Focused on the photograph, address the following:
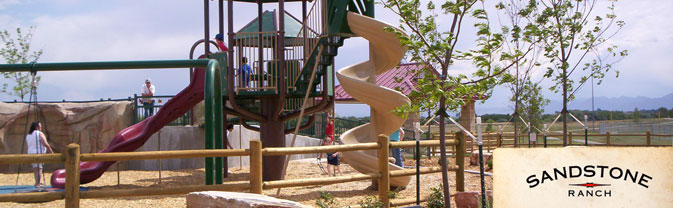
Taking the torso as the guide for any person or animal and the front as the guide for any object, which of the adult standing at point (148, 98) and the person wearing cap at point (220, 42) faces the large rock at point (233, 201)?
the adult standing

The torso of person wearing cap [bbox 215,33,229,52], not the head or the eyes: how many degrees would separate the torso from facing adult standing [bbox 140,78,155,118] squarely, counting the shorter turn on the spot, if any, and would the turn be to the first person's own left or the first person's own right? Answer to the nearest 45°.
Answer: approximately 45° to the first person's own right

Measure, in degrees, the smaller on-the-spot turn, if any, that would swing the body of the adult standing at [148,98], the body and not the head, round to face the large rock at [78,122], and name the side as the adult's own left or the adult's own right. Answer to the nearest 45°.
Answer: approximately 135° to the adult's own right

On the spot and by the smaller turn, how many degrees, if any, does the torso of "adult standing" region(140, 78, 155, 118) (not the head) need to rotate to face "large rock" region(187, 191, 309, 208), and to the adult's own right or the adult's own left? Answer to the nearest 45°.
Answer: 0° — they already face it

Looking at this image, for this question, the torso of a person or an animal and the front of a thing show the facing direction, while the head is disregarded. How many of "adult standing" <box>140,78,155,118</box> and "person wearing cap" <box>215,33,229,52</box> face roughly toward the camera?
1

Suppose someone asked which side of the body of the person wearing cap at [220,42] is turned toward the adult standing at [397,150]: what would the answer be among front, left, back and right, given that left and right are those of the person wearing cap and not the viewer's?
back

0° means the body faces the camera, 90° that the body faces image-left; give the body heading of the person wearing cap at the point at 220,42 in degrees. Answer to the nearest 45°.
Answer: approximately 90°

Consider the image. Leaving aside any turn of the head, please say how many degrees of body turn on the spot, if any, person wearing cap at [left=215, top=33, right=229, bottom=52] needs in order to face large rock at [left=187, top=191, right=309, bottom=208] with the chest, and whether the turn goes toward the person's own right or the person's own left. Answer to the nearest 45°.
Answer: approximately 90° to the person's own left
